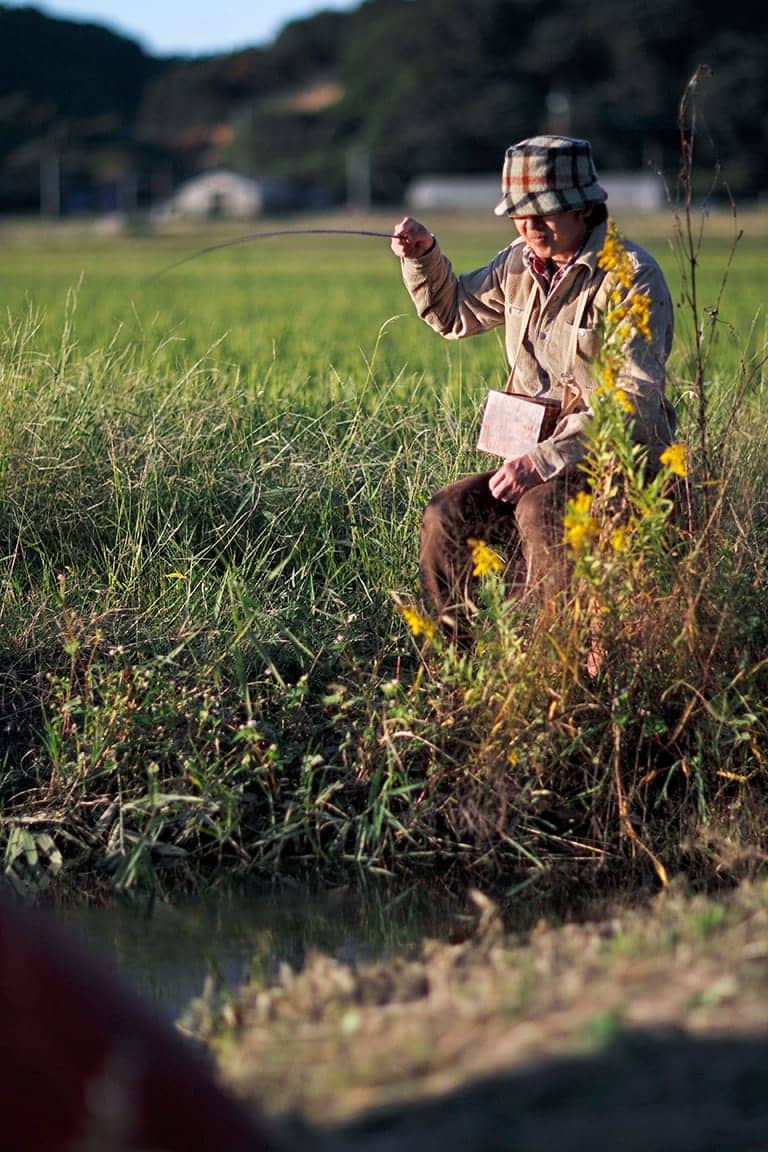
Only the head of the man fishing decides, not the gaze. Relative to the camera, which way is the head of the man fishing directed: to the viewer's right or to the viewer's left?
to the viewer's left

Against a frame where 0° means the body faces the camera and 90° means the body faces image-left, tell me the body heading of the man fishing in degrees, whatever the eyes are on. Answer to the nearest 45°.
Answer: approximately 45°
